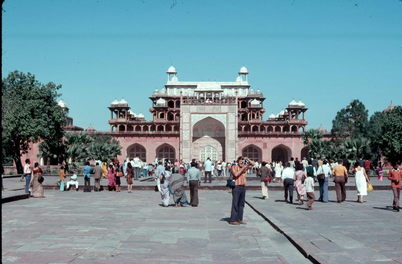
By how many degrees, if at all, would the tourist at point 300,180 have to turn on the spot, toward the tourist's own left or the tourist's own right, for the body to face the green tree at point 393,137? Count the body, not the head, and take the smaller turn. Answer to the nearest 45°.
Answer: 0° — they already face it

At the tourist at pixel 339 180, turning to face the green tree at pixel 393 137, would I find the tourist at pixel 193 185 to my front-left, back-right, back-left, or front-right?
back-left

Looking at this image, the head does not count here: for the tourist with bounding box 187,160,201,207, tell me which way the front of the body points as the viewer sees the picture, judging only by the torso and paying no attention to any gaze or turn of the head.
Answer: away from the camera
